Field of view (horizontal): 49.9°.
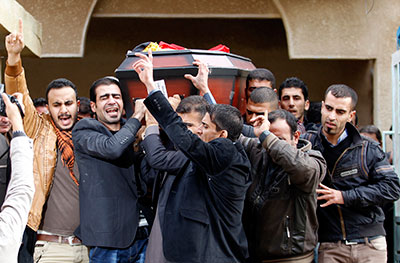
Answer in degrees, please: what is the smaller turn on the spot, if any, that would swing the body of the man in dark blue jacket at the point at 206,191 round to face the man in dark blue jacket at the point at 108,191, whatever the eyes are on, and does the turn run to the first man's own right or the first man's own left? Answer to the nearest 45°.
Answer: approximately 45° to the first man's own right

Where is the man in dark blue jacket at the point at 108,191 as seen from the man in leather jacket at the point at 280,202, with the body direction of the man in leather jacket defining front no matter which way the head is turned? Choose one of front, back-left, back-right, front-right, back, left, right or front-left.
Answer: front-right

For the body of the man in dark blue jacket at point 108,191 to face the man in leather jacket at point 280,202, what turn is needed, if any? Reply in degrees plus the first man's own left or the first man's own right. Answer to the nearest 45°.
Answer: approximately 45° to the first man's own left

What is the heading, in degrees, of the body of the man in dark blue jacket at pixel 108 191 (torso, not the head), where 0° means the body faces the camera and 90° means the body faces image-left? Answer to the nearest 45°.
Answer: approximately 315°

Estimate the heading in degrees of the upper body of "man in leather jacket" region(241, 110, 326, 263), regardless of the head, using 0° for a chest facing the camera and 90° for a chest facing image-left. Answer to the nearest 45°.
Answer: approximately 45°

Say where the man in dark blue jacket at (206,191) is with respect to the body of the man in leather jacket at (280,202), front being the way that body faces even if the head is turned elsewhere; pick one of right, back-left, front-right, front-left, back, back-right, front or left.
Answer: front
